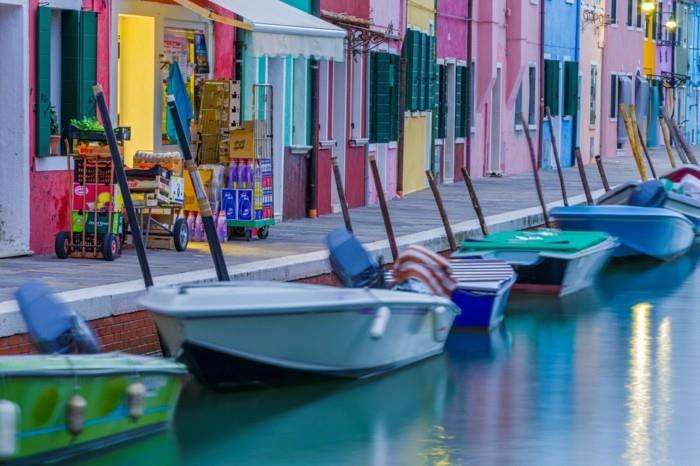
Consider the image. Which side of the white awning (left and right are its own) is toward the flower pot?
right

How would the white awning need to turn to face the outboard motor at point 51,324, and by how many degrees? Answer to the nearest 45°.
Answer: approximately 45° to its right

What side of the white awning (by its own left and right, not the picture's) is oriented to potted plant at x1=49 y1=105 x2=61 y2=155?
right

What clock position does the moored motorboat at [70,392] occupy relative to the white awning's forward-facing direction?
The moored motorboat is roughly at 2 o'clock from the white awning.

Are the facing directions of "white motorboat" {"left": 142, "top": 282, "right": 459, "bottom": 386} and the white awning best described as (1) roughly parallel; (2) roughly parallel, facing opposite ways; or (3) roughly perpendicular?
roughly perpendicular

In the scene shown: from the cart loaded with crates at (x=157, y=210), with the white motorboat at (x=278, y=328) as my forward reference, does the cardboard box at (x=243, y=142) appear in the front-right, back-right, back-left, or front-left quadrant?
back-left

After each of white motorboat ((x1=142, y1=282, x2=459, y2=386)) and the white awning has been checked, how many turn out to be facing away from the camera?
0

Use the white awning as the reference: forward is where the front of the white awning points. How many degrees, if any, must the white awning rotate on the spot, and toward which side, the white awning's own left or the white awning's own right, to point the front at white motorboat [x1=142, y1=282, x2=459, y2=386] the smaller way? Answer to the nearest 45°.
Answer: approximately 45° to the white awning's own right

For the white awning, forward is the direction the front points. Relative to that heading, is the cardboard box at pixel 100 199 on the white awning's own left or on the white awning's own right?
on the white awning's own right

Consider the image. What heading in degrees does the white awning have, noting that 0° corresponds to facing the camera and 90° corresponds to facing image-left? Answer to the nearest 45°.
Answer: approximately 315°
